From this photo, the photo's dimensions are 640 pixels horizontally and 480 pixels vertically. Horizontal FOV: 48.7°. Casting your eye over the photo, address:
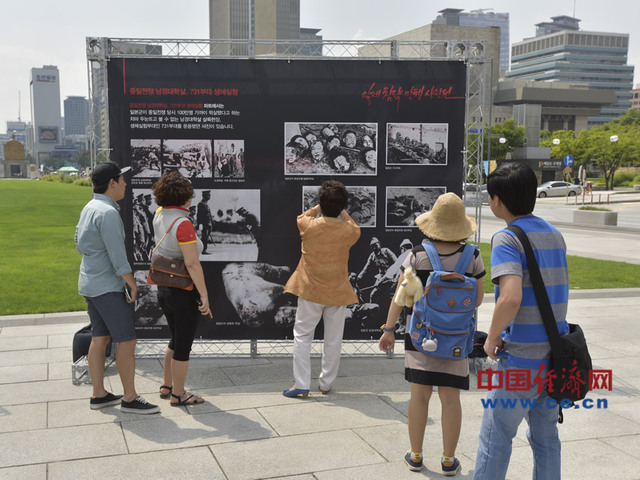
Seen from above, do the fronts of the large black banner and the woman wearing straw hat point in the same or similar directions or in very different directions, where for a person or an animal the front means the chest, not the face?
very different directions

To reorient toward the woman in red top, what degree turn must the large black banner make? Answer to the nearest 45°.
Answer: approximately 45° to its right

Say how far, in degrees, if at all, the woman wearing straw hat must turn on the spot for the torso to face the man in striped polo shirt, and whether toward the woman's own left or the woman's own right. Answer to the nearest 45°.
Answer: approximately 135° to the woman's own right

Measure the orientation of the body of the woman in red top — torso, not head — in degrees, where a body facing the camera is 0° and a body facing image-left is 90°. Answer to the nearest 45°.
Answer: approximately 225°

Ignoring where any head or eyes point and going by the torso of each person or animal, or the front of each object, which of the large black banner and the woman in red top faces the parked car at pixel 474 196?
the woman in red top

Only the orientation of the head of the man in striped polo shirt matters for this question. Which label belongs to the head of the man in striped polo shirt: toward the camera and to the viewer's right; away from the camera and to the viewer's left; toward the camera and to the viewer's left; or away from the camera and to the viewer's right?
away from the camera and to the viewer's left

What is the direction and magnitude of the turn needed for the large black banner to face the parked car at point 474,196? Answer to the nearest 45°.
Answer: approximately 135° to its left

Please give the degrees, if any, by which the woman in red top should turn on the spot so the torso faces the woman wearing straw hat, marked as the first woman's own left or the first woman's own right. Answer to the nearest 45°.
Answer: approximately 90° to the first woman's own right

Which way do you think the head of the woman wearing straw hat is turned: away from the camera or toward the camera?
away from the camera

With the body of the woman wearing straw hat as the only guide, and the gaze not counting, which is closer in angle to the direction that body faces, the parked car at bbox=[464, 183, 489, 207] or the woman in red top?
the parked car

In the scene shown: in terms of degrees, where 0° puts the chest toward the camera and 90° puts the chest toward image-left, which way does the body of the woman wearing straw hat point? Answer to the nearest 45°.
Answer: approximately 180°

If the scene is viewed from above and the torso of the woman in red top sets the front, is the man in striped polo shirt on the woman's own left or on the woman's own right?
on the woman's own right
